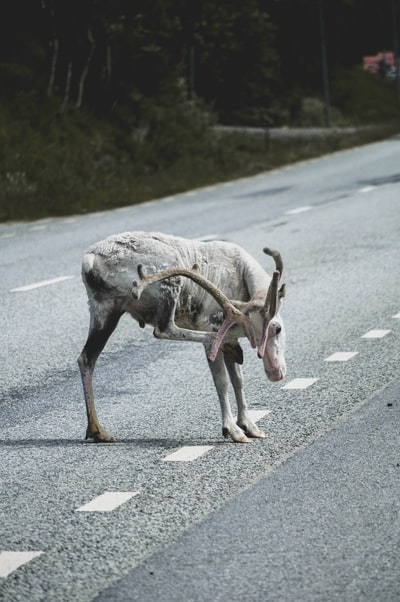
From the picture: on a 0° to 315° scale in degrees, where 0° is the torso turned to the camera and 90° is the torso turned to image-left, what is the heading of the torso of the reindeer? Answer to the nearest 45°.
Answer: approximately 270°
